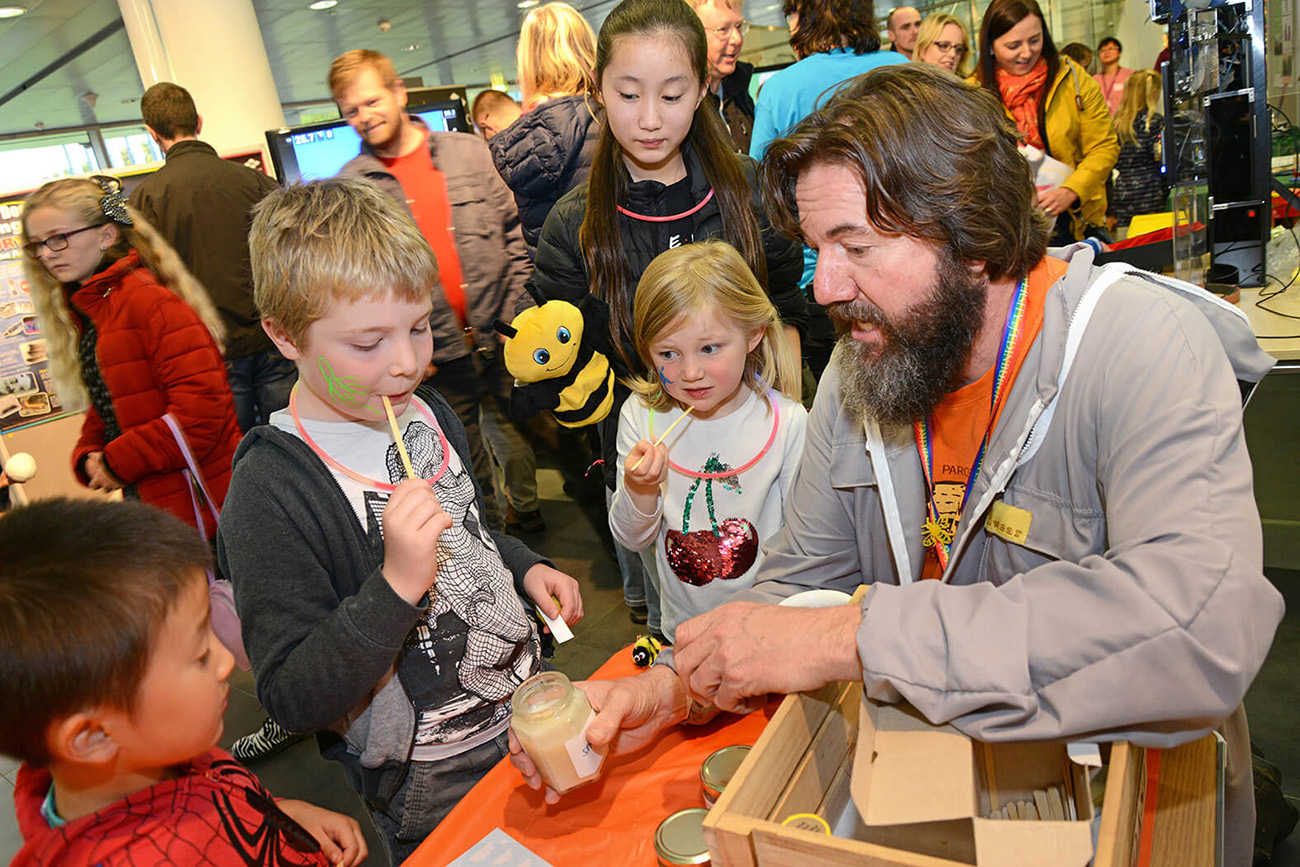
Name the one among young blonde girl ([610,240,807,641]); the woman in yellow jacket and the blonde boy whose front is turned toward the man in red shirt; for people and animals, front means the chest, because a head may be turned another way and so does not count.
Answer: the woman in yellow jacket

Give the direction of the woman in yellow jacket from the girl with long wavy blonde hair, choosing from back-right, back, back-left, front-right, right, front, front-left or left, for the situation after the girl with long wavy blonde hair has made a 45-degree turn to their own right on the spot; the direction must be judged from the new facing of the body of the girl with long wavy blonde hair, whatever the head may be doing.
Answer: back

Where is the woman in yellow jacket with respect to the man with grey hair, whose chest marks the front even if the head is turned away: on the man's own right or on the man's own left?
on the man's own left

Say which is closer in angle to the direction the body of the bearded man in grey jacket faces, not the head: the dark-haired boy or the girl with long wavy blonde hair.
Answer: the dark-haired boy

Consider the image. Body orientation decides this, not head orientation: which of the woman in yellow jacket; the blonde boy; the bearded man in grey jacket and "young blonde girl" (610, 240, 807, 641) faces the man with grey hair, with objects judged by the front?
the woman in yellow jacket

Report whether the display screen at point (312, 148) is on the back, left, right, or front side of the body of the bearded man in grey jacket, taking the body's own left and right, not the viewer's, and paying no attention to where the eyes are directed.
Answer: right

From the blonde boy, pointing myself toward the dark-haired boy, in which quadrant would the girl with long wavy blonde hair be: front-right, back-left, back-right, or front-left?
back-right
